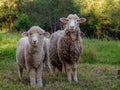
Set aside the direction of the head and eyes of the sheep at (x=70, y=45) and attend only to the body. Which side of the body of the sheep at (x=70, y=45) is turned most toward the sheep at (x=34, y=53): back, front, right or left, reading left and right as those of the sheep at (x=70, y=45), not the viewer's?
right

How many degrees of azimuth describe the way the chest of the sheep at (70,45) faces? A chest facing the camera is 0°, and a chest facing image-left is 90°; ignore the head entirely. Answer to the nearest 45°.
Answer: approximately 315°
